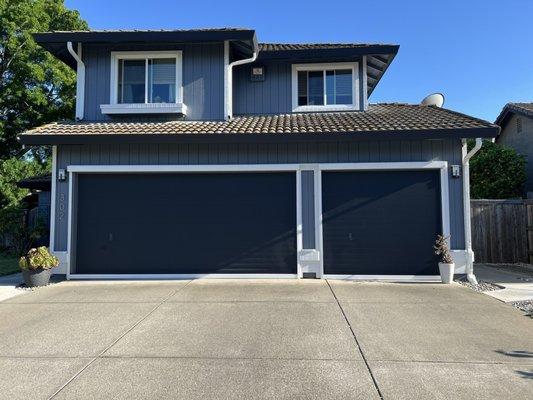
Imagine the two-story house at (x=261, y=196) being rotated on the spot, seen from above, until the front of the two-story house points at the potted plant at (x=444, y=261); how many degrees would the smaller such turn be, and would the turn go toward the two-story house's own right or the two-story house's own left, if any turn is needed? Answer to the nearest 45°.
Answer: approximately 90° to the two-story house's own left

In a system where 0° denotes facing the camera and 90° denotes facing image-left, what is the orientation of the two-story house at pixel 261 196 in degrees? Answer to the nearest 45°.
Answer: approximately 0°

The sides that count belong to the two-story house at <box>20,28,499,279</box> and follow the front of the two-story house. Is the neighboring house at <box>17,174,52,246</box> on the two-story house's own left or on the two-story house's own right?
on the two-story house's own right

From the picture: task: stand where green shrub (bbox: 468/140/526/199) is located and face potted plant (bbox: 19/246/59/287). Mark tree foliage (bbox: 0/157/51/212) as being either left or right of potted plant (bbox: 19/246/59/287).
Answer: right

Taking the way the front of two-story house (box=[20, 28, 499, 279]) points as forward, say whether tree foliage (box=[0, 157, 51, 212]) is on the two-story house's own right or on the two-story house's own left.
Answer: on the two-story house's own right

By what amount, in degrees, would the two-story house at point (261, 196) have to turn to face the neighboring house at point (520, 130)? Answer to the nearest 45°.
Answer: approximately 135° to its left

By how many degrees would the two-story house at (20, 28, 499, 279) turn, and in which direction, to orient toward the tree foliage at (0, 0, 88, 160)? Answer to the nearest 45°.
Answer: approximately 135° to its right

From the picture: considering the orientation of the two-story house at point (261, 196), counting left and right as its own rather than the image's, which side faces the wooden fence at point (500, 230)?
left

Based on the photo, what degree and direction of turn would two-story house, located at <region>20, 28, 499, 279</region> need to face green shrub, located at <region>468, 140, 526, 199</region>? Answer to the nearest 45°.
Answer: approximately 135° to its left
